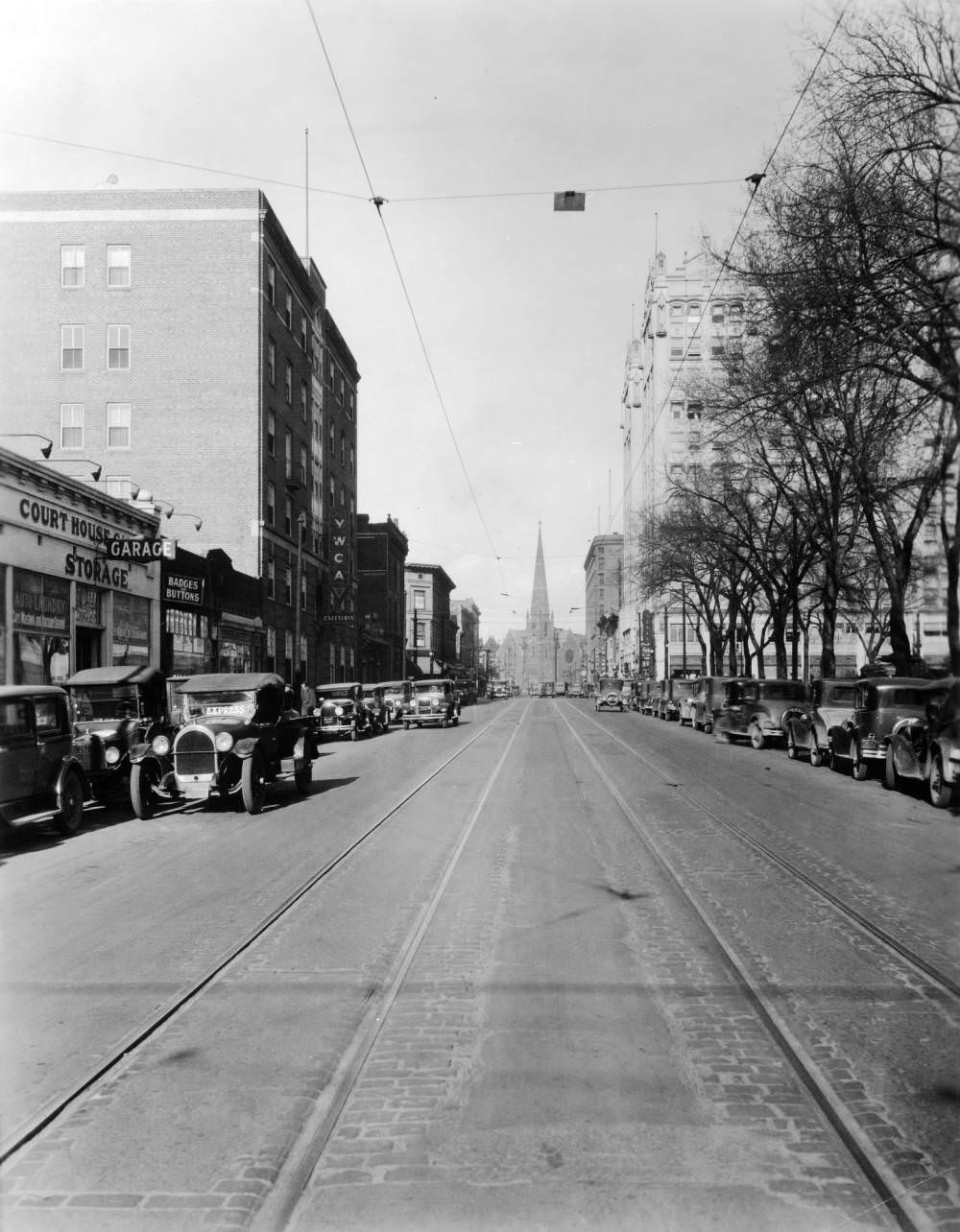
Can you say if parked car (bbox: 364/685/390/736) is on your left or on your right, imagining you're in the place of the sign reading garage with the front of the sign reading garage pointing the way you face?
on your left

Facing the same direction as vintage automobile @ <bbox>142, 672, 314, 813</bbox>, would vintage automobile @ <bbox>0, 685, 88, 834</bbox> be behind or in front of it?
in front

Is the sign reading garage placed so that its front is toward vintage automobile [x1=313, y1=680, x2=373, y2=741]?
no

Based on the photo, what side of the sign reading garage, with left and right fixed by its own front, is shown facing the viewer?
front

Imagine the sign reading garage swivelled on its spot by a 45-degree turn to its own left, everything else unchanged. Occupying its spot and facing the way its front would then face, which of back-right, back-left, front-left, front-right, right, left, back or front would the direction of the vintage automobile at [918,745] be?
front

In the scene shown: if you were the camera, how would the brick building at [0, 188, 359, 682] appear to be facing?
facing to the right of the viewer

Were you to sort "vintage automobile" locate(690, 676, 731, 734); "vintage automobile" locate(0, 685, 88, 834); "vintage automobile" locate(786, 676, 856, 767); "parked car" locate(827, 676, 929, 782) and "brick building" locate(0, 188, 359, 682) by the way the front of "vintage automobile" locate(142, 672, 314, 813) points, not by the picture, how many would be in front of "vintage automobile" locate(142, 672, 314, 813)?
1

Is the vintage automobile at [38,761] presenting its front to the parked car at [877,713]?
no

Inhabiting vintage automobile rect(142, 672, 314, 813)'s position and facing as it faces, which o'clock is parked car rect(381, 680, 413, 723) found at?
The parked car is roughly at 5 o'clock from the vintage automobile.

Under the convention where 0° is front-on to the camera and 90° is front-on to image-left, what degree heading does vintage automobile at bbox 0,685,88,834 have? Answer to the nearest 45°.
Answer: approximately 45°

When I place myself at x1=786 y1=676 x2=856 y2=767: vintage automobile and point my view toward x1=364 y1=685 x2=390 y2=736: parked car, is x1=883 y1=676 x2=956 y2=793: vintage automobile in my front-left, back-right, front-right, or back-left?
back-left

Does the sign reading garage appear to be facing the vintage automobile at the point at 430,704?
no

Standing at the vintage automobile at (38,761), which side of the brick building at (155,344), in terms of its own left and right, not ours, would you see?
right

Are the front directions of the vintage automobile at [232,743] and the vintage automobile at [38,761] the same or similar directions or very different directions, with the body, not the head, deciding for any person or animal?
same or similar directions

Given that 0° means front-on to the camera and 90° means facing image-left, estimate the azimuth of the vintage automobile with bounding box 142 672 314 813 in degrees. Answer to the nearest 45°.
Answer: approximately 45°

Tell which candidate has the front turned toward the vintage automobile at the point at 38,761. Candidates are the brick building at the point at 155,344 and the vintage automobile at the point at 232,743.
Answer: the vintage automobile at the point at 232,743

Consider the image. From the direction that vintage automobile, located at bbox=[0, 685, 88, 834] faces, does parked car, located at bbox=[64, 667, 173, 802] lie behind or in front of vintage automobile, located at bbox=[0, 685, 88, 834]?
behind
